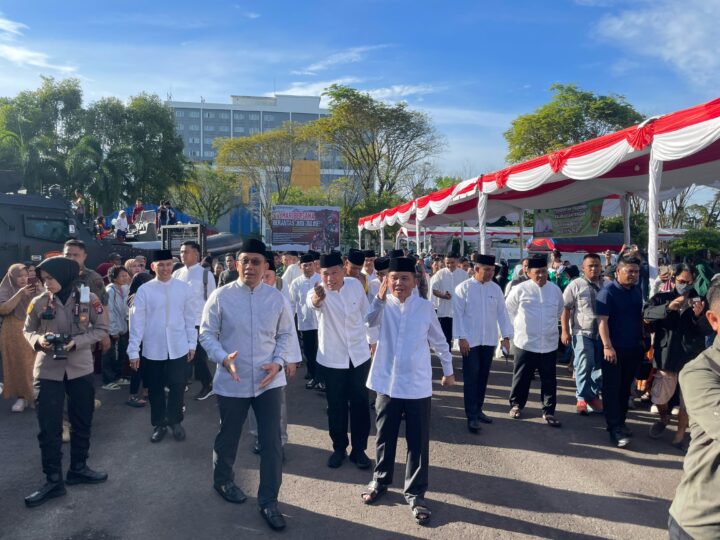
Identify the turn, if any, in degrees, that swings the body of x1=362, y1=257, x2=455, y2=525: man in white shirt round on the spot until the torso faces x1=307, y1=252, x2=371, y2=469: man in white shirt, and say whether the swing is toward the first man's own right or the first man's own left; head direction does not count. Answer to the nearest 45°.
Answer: approximately 135° to the first man's own right

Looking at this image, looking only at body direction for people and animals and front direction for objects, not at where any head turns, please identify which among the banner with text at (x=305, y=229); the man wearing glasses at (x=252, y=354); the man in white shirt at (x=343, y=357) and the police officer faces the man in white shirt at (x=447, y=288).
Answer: the banner with text

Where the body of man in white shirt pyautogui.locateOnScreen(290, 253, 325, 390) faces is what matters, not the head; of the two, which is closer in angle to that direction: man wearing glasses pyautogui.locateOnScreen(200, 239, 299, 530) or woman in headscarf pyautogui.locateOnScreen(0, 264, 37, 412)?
the man wearing glasses

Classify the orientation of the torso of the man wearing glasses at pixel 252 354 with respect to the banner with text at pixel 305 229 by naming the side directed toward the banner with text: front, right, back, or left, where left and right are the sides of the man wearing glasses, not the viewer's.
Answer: back

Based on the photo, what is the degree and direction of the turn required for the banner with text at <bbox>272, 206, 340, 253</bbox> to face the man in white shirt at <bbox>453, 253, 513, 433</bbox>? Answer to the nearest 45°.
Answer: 0° — it already faces them

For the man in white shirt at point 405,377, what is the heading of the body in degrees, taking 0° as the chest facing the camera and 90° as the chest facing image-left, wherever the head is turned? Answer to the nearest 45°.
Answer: approximately 0°
